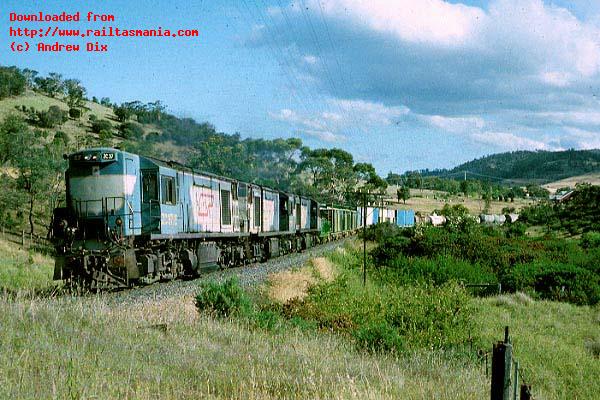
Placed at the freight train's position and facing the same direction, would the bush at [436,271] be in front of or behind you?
behind

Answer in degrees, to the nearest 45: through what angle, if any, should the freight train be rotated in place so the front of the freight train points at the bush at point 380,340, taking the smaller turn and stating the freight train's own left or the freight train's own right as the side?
approximately 90° to the freight train's own left

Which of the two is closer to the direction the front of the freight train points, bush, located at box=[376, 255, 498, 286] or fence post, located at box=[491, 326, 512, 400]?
the fence post

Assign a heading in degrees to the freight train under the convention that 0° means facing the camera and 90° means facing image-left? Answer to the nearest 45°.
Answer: approximately 45°

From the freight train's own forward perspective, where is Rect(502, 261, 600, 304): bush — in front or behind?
behind

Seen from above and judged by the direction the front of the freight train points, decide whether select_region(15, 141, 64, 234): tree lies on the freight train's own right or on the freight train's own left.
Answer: on the freight train's own right

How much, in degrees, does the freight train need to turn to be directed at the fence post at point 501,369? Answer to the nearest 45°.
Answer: approximately 45° to its left

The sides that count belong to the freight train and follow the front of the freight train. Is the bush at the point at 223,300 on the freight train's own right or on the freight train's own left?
on the freight train's own left
